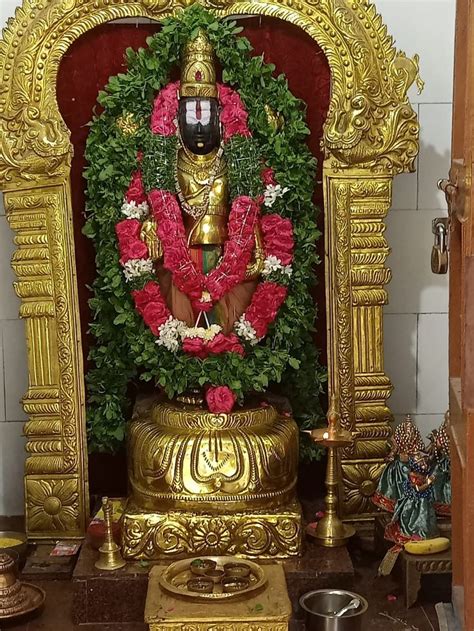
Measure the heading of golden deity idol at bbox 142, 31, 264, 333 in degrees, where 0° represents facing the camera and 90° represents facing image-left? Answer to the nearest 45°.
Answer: approximately 0°
